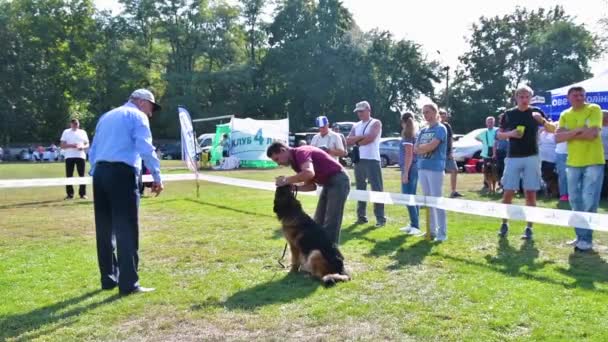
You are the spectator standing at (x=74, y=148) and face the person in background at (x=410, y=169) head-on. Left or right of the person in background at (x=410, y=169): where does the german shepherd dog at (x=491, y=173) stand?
left

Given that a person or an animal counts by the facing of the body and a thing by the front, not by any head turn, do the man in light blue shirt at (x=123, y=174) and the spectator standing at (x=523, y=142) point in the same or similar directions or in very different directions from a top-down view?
very different directions

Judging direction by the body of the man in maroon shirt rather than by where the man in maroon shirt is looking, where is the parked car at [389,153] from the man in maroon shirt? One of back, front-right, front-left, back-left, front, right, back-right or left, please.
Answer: right

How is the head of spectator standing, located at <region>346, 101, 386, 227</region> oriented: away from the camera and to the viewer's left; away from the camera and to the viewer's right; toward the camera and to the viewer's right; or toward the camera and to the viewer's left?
toward the camera and to the viewer's left

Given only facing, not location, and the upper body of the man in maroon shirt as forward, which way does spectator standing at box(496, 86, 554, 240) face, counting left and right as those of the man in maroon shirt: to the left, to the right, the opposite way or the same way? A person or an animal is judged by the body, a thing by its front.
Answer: to the left

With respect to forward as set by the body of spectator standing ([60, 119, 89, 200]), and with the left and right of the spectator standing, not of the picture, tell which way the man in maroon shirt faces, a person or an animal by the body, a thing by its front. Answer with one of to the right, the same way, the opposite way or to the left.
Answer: to the right

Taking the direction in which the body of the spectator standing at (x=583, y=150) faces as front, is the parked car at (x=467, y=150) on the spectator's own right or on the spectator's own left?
on the spectator's own right

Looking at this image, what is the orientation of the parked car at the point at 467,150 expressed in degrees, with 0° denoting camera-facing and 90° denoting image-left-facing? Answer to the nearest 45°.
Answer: approximately 45°

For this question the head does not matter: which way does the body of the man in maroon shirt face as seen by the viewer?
to the viewer's left

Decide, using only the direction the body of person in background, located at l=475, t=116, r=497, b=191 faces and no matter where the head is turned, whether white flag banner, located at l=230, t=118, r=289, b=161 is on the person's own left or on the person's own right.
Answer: on the person's own right

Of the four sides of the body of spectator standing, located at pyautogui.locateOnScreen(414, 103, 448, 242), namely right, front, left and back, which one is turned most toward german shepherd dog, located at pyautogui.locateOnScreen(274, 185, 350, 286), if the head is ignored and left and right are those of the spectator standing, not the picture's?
front

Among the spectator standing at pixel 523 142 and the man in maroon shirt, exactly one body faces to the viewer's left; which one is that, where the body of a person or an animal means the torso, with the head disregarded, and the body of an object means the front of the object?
the man in maroon shirt

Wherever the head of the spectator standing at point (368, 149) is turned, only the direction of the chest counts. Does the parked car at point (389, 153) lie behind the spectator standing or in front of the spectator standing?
behind

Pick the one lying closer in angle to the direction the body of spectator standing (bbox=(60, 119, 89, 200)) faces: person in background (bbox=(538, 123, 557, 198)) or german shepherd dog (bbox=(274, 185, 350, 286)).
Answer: the german shepherd dog

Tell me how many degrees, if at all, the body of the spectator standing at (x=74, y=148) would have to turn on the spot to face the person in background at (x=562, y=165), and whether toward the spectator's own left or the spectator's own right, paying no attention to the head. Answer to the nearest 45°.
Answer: approximately 45° to the spectator's own left
